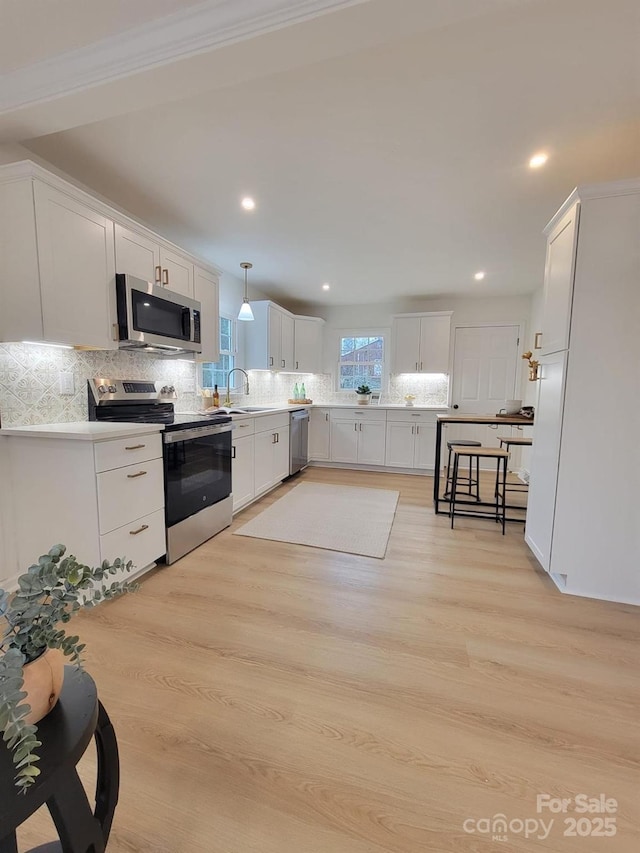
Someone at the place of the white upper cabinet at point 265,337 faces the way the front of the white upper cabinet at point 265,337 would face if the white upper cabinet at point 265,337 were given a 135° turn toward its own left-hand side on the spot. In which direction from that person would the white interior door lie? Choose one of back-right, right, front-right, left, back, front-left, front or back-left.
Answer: right

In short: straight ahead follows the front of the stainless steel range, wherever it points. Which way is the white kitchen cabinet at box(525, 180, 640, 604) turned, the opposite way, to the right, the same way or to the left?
the opposite way

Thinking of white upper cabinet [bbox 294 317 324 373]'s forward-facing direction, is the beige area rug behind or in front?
in front

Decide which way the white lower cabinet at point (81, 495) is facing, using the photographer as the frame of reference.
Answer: facing the viewer and to the right of the viewer

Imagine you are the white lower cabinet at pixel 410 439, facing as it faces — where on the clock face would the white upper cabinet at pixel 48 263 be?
The white upper cabinet is roughly at 1 o'clock from the white lower cabinet.

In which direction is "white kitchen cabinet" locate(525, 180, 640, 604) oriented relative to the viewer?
to the viewer's left

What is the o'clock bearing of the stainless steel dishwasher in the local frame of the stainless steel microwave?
The stainless steel dishwasher is roughly at 9 o'clock from the stainless steel microwave.

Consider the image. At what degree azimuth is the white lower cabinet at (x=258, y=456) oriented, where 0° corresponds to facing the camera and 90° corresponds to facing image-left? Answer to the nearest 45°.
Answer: approximately 315°

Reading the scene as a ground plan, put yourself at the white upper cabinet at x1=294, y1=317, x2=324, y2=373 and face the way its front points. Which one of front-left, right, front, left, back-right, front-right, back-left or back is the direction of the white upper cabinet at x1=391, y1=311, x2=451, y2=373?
left

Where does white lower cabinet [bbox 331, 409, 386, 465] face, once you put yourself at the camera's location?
facing the viewer

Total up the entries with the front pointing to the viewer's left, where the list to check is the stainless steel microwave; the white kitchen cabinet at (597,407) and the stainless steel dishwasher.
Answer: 1

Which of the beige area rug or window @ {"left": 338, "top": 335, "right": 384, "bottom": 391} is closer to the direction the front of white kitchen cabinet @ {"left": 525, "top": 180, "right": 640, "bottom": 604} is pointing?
the beige area rug

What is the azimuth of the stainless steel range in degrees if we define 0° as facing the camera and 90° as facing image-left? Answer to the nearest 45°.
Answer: approximately 315°

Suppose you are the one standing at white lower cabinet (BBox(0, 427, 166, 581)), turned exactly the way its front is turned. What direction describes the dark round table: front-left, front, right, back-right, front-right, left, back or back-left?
front-right

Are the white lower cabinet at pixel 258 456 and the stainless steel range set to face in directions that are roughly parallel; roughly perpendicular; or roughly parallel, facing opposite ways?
roughly parallel

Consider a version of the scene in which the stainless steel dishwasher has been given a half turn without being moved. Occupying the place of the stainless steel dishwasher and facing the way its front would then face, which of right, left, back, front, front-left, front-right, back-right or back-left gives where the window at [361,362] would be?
right

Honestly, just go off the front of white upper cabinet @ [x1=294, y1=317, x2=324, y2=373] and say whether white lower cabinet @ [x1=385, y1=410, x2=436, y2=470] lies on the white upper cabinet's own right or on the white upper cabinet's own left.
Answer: on the white upper cabinet's own left
